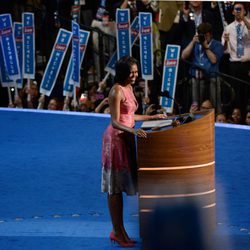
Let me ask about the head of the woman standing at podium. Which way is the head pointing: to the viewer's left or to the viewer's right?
to the viewer's right

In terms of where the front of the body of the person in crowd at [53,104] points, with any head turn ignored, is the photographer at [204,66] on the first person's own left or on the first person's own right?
on the first person's own left

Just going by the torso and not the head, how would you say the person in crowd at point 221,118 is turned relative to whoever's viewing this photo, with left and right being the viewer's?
facing the viewer

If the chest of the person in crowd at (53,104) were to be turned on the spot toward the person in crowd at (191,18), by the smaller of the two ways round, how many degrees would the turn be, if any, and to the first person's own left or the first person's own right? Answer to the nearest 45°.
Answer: approximately 90° to the first person's own left

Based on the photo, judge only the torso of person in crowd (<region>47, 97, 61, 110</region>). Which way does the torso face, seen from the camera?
toward the camera

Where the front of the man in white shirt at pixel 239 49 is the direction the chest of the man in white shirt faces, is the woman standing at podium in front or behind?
in front

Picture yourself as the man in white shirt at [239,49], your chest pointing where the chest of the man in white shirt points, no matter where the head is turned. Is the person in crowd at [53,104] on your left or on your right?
on your right

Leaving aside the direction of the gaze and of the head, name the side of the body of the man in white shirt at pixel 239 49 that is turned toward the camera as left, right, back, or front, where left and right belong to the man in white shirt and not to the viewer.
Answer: front

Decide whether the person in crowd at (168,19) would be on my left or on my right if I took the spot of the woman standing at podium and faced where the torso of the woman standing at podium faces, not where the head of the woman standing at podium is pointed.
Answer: on my left

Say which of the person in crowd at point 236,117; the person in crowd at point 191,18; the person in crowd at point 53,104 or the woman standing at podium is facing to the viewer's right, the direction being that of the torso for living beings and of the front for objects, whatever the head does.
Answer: the woman standing at podium

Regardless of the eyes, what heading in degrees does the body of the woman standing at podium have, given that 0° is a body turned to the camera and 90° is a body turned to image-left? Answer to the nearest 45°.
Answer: approximately 270°

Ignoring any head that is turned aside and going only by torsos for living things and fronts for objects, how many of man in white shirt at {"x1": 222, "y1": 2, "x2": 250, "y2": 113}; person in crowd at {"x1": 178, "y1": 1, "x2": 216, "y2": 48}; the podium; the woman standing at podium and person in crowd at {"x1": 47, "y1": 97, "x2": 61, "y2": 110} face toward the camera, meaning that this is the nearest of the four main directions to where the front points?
3

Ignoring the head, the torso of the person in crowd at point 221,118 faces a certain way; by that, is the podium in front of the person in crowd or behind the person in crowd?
in front
